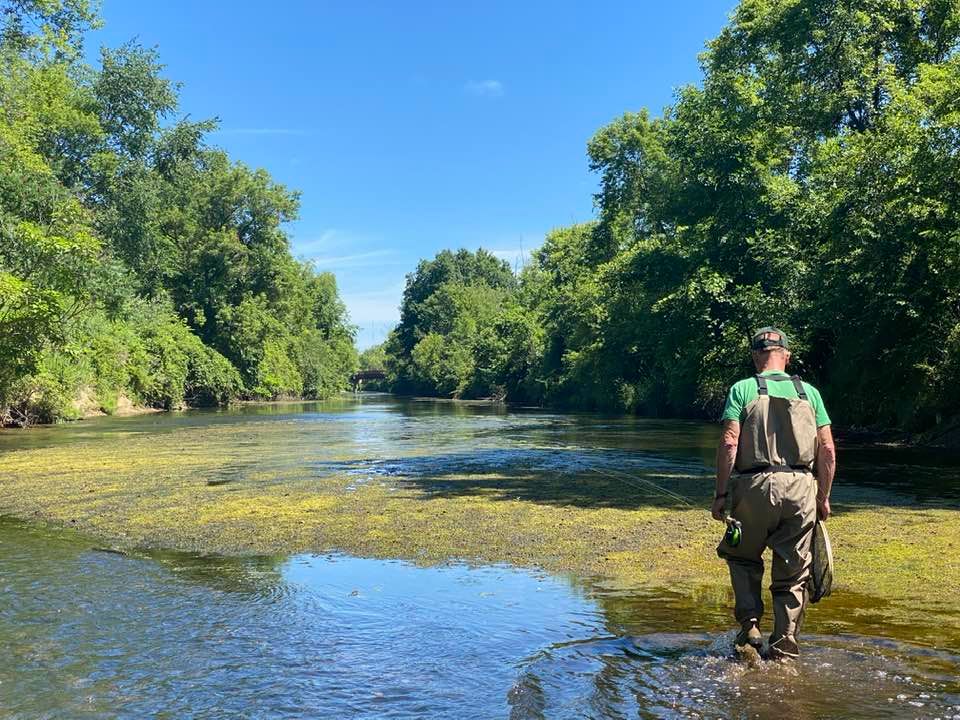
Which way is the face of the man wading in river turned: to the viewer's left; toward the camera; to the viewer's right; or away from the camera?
away from the camera

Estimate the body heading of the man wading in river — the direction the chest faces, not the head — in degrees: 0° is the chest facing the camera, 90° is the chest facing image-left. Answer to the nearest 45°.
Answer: approximately 180°
